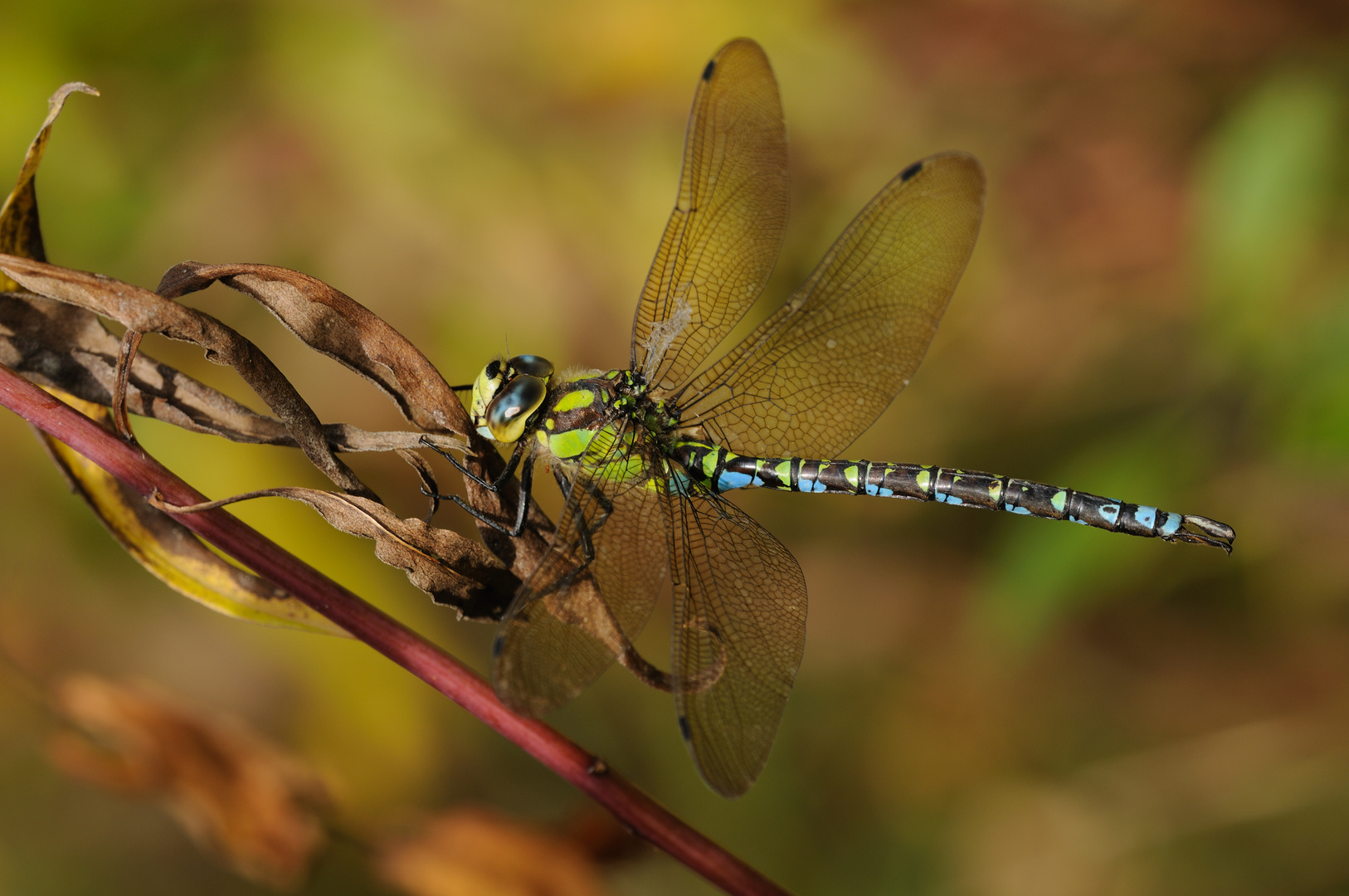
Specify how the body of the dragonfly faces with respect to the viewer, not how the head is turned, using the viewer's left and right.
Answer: facing to the left of the viewer

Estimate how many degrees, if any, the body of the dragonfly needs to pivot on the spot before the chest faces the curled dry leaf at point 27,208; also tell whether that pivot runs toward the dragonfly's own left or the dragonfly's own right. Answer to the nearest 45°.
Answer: approximately 45° to the dragonfly's own left
